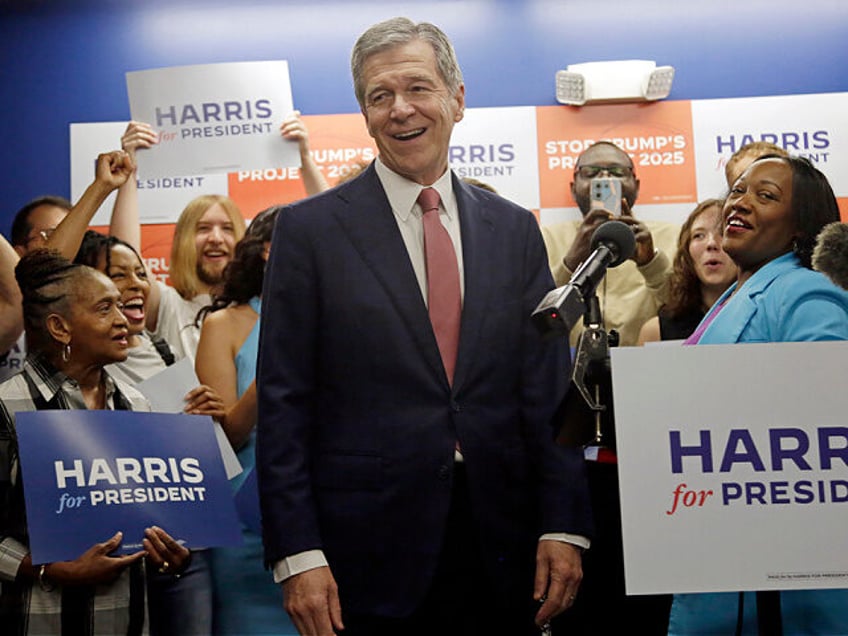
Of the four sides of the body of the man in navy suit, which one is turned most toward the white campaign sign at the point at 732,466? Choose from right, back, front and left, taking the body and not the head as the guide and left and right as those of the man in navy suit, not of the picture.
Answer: left

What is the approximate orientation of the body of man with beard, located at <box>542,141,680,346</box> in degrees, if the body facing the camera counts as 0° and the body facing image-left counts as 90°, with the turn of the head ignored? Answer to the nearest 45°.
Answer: approximately 0°

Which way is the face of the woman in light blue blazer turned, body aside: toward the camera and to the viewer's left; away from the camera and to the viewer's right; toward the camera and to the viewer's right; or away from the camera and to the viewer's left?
toward the camera and to the viewer's left

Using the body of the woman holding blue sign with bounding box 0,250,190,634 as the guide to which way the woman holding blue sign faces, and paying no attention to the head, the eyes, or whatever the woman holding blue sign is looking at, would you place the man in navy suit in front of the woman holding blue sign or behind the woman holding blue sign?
in front

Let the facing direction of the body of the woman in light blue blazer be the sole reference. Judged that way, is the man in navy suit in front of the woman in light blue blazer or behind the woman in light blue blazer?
in front

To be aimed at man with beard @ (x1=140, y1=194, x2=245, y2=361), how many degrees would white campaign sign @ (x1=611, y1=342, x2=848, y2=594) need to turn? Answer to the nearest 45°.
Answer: approximately 135° to its right

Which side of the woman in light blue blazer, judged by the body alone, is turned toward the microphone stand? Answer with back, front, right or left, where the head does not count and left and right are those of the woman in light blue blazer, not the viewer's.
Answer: front

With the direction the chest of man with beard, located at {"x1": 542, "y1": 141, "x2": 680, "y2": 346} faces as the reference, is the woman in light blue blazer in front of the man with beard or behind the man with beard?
in front
